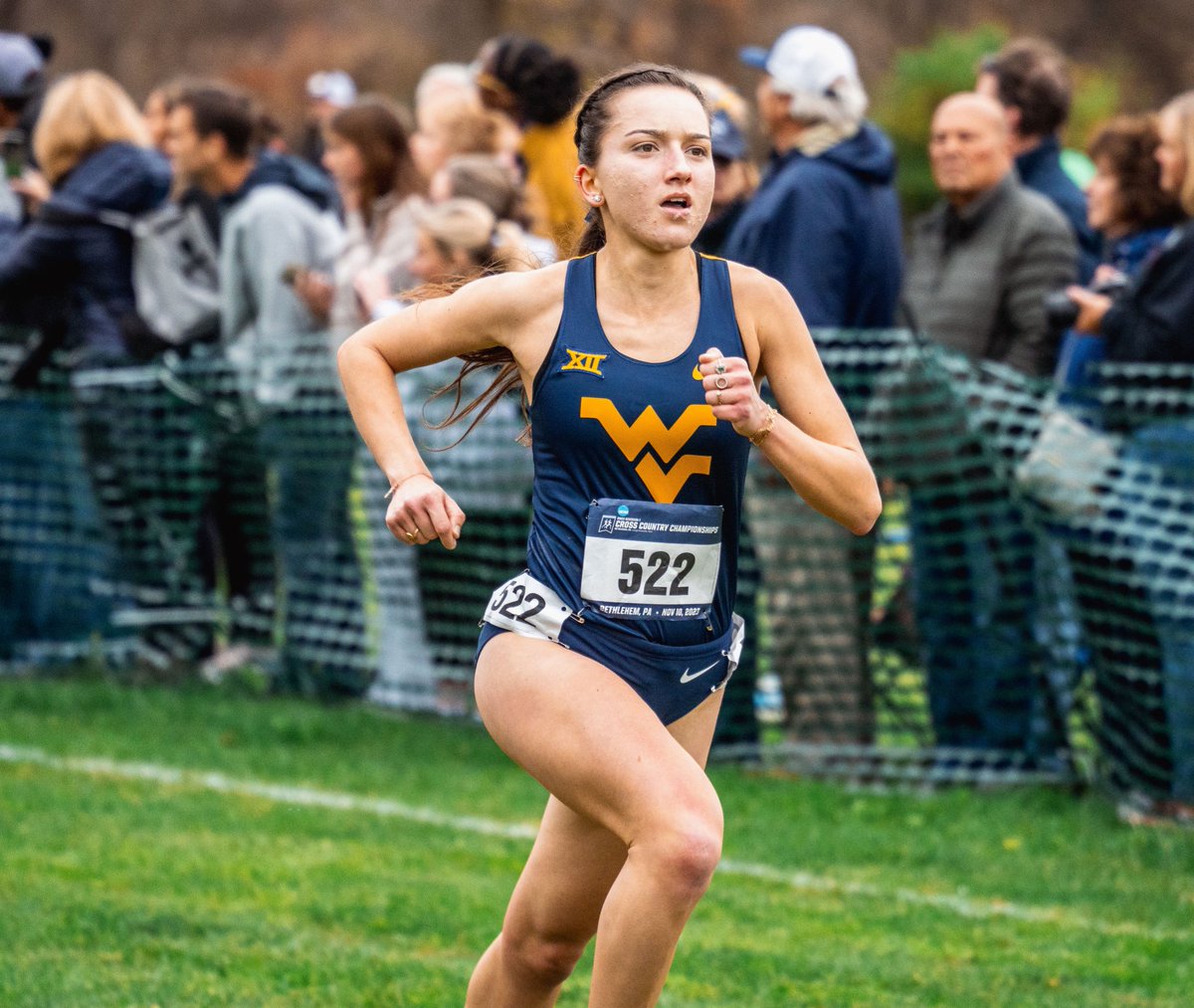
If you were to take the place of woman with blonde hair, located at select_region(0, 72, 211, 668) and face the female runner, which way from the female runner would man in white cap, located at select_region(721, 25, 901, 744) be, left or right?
left

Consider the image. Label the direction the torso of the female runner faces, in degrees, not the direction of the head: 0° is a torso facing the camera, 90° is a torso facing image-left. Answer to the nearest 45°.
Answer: approximately 315°

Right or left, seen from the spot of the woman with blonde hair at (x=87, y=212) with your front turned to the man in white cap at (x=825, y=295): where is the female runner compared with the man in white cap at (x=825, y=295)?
right

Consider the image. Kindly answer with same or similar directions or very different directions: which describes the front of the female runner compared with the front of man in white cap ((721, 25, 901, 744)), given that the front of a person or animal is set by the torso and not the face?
very different directions

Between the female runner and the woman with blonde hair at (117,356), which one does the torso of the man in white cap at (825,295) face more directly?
the woman with blonde hair

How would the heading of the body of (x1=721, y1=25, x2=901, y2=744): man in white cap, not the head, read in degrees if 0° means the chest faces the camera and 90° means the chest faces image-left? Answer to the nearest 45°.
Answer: approximately 135°

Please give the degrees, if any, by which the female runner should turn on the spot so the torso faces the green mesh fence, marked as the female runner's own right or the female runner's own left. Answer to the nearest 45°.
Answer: approximately 135° to the female runner's own left

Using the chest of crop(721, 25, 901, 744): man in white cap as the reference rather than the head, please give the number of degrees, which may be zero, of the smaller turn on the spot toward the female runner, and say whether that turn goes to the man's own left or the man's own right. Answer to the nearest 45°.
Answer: approximately 135° to the man's own left

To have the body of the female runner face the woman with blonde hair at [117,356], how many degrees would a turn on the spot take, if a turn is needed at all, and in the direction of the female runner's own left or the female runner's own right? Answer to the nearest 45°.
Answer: approximately 180°
